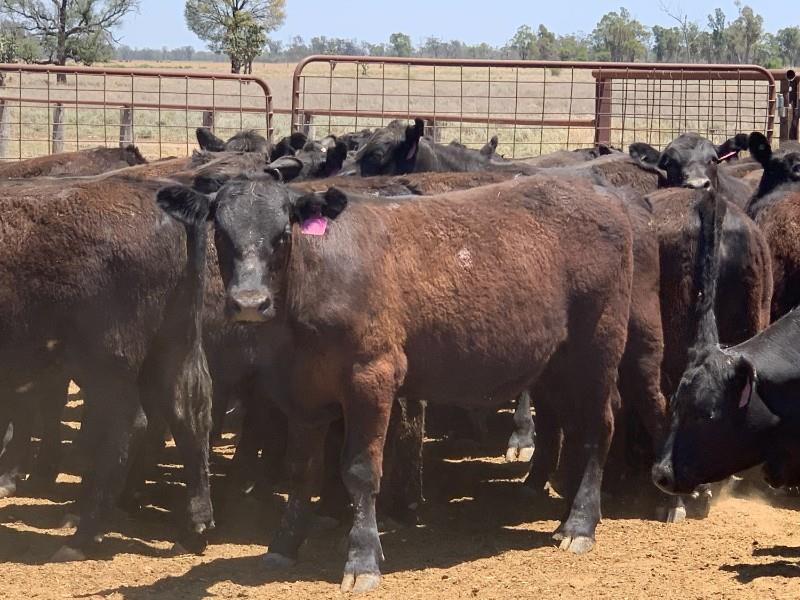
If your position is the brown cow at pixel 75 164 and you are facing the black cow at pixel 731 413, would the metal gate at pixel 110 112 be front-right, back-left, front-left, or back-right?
back-left

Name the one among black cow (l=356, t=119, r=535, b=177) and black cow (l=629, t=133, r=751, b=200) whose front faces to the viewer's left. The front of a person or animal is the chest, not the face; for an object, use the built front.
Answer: black cow (l=356, t=119, r=535, b=177)

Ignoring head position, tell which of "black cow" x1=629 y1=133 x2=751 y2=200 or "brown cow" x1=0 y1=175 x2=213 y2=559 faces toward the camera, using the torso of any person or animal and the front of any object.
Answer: the black cow

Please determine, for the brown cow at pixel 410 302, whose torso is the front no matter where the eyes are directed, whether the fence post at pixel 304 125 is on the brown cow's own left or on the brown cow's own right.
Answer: on the brown cow's own right

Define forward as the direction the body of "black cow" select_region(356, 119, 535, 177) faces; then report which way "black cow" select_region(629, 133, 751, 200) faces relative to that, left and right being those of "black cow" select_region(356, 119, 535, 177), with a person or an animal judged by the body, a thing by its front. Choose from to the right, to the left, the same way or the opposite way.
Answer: to the left

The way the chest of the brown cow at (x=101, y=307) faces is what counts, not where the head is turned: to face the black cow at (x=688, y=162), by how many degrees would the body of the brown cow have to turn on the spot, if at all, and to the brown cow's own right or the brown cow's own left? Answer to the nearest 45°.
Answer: approximately 135° to the brown cow's own right

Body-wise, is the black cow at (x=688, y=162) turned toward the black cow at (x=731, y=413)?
yes

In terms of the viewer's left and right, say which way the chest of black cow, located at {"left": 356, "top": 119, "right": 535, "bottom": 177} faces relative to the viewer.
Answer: facing to the left of the viewer

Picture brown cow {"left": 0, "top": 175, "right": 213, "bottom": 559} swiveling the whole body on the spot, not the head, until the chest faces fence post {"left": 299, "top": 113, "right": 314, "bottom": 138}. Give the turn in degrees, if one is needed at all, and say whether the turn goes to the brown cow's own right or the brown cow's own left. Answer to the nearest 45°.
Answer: approximately 90° to the brown cow's own right

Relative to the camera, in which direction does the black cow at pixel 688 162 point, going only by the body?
toward the camera

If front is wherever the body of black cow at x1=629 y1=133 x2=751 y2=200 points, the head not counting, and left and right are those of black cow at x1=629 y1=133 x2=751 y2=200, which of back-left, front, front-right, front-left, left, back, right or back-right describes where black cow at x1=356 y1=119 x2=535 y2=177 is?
right

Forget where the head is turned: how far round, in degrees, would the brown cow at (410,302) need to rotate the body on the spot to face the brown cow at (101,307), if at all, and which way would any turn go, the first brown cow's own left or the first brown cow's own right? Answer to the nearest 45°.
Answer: approximately 45° to the first brown cow's own right

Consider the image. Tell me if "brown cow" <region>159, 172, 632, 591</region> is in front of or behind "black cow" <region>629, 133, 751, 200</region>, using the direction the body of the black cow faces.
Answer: in front

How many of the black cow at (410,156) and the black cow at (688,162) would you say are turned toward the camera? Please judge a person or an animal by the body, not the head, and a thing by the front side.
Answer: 1

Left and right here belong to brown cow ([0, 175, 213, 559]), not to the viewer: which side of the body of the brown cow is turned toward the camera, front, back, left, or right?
left

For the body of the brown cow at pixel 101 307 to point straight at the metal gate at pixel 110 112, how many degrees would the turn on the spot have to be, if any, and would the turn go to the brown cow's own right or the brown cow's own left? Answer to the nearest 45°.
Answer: approximately 90° to the brown cow's own right

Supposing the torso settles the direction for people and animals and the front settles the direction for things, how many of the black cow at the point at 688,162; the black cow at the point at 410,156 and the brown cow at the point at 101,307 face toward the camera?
1
